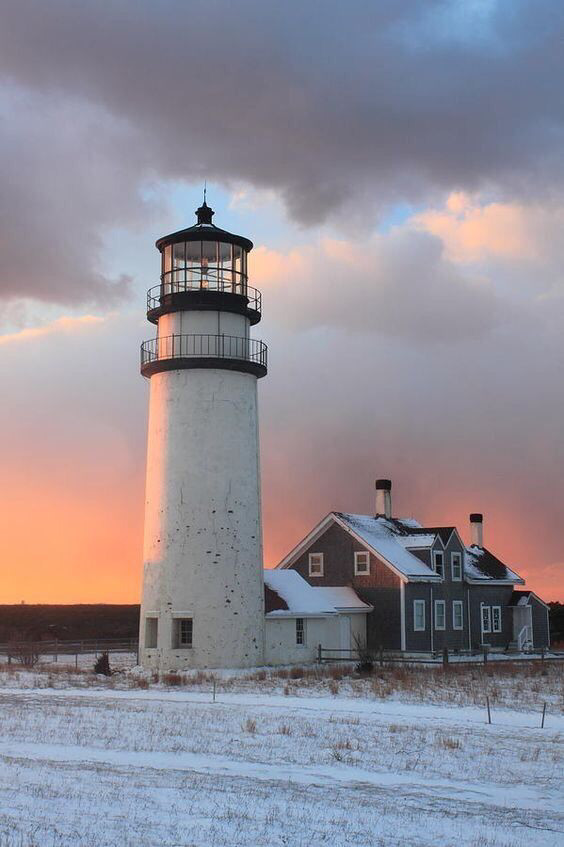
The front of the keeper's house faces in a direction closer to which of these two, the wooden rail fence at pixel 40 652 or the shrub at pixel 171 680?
the shrub

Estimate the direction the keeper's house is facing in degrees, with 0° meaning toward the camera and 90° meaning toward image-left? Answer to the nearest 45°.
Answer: approximately 315°

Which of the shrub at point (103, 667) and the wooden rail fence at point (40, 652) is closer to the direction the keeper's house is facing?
the shrub

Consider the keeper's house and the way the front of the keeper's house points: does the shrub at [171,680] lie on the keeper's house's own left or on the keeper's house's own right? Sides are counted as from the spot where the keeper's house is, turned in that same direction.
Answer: on the keeper's house's own right

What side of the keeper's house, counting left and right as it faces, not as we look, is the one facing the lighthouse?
right

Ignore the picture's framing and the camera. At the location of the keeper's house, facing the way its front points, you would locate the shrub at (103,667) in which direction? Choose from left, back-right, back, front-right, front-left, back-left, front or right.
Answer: right

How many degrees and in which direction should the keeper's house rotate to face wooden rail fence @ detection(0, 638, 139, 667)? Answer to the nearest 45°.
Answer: approximately 135° to its right

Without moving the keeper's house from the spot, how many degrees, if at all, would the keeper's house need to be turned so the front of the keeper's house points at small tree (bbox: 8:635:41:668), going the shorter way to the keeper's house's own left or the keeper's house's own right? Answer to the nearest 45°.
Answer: approximately 90° to the keeper's house's own right
